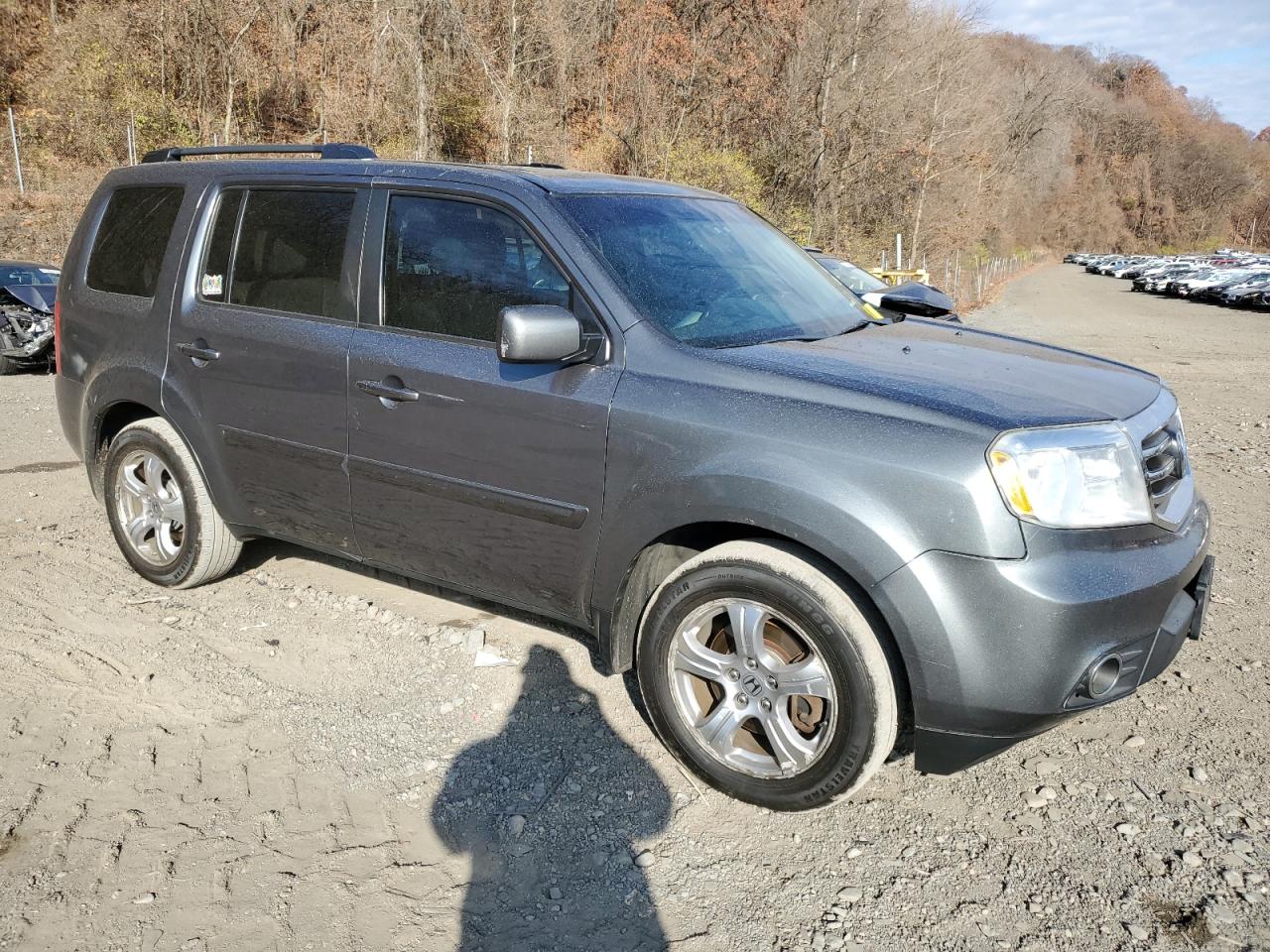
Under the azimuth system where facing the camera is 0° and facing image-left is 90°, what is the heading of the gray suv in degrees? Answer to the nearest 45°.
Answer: approximately 315°

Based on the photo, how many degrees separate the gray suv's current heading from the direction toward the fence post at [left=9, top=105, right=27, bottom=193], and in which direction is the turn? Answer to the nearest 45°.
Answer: approximately 180°

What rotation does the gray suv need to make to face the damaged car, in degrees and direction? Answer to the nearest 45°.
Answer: approximately 180°
